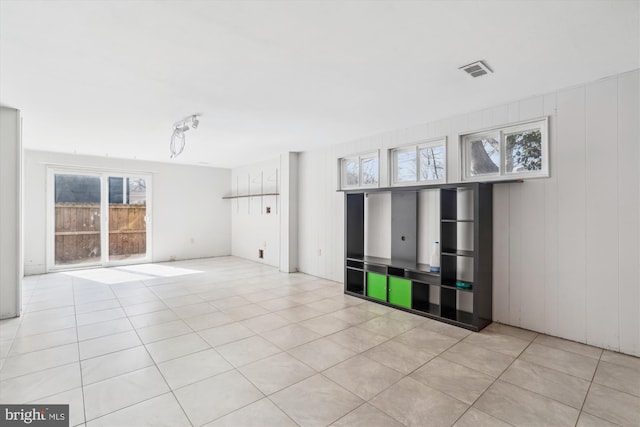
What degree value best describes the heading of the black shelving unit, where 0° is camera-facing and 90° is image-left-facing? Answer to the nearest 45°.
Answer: approximately 45°

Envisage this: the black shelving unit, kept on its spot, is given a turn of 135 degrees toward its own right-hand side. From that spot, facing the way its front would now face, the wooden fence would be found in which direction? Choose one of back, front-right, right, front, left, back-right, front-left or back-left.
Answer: left

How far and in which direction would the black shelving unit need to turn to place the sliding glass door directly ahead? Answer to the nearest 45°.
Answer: approximately 45° to its right

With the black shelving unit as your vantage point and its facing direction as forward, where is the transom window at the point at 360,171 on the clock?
The transom window is roughly at 3 o'clock from the black shelving unit.
